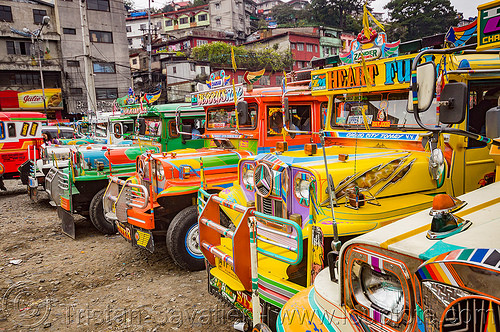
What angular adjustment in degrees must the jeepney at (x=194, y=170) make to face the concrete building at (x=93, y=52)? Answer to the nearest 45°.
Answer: approximately 135° to its right

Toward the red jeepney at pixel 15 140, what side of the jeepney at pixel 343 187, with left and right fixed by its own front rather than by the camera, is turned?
right

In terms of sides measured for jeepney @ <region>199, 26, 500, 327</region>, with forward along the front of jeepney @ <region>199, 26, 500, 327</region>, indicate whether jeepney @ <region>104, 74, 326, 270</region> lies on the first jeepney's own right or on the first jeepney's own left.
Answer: on the first jeepney's own right

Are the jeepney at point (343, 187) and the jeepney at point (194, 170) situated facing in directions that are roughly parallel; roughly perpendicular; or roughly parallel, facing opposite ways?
roughly parallel

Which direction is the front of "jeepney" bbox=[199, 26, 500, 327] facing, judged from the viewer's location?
facing the viewer and to the left of the viewer

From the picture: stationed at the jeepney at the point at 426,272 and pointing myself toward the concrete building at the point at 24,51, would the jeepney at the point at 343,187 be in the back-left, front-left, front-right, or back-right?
front-right

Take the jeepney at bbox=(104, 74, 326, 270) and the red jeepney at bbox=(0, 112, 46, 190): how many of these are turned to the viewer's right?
0

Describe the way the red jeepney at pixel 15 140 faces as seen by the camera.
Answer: facing to the left of the viewer

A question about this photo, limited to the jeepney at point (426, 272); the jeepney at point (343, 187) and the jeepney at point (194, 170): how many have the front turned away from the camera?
0

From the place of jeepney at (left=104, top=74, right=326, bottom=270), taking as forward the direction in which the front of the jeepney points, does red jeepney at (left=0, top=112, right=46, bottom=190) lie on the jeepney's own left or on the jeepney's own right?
on the jeepney's own right

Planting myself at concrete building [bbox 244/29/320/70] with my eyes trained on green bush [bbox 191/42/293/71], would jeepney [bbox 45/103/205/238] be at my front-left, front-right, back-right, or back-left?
front-left

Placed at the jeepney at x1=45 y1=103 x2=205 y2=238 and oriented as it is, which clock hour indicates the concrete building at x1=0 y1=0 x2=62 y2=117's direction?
The concrete building is roughly at 4 o'clock from the jeepney.

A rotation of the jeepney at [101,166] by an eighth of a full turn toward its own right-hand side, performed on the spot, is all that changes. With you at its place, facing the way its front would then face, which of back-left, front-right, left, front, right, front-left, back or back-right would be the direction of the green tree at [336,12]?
back-right
